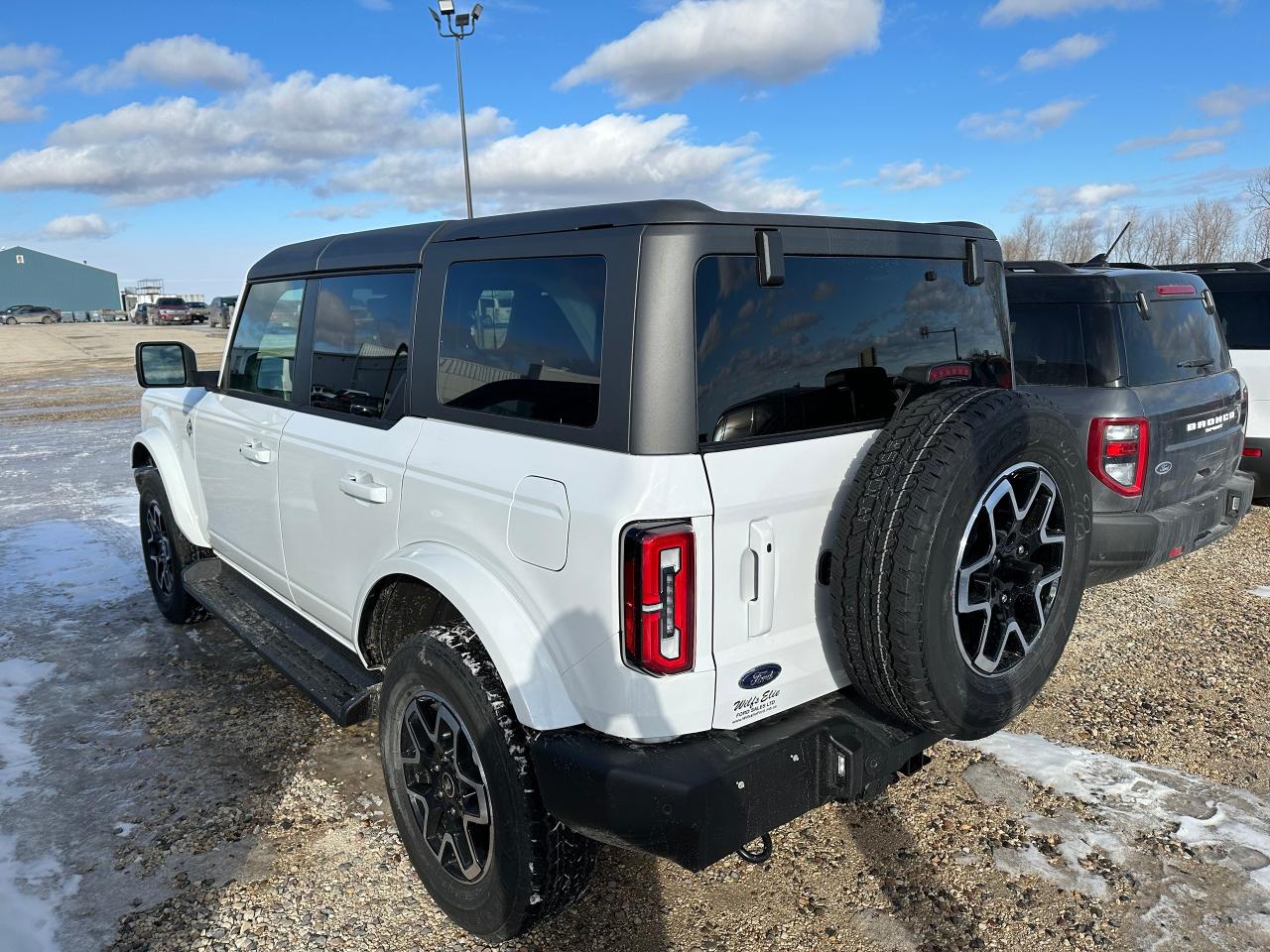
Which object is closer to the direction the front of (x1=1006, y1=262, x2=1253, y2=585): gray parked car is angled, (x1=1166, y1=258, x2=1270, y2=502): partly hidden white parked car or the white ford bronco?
the partly hidden white parked car

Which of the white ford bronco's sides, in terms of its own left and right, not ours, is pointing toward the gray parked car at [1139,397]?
right

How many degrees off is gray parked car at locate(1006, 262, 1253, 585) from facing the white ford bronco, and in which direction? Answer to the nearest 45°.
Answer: approximately 135° to its left

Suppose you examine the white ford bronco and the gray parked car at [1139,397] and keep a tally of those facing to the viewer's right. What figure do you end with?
0

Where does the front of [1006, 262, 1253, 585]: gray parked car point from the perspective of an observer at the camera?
facing away from the viewer and to the left of the viewer

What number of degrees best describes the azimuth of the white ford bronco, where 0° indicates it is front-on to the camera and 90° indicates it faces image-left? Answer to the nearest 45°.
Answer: approximately 135°

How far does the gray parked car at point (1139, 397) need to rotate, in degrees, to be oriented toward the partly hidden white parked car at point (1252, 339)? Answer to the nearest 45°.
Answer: approximately 45° to its right

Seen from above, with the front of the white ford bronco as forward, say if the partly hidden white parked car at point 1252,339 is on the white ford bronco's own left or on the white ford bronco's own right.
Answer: on the white ford bronco's own right
